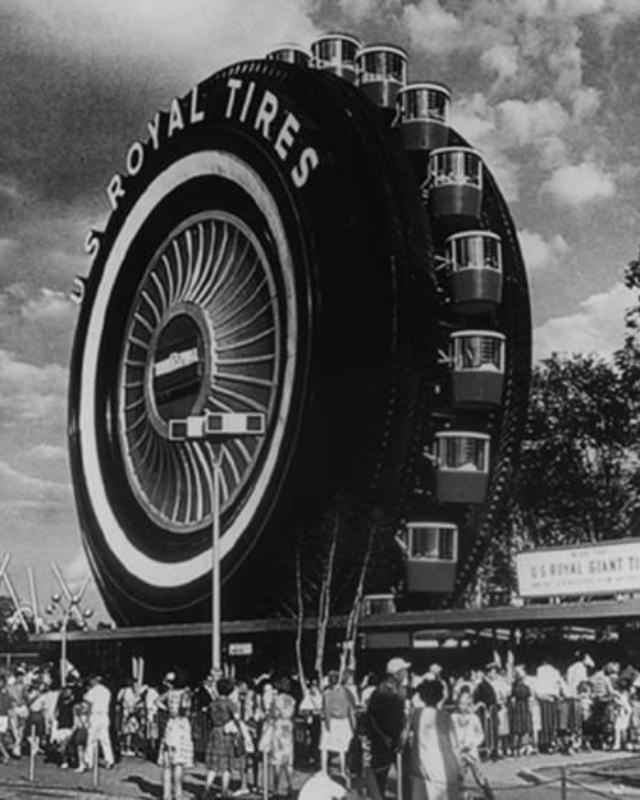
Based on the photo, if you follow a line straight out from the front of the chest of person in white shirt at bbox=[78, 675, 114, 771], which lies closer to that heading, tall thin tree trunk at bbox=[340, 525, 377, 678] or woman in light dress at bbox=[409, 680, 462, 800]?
the tall thin tree trunk

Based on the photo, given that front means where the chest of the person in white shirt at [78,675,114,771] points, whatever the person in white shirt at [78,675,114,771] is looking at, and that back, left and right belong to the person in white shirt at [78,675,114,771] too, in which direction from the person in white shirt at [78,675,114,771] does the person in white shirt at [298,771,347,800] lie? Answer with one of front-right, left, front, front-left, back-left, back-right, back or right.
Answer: back

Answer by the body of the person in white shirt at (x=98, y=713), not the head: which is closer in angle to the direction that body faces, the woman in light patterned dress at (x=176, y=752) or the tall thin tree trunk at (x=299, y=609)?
the tall thin tree trunk

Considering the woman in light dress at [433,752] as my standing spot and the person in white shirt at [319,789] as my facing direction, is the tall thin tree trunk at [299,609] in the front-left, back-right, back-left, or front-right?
back-right

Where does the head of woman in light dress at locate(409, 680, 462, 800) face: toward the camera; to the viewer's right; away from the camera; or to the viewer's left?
away from the camera

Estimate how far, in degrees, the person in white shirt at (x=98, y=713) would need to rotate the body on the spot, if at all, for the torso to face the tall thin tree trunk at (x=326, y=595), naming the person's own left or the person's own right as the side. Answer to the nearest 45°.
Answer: approximately 45° to the person's own right

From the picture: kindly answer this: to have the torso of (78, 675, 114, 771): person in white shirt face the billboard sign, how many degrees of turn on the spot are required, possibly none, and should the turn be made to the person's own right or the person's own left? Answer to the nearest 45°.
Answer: approximately 45° to the person's own right

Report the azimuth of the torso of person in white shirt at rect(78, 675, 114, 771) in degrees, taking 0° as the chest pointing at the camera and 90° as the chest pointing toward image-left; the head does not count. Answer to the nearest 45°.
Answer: approximately 180°

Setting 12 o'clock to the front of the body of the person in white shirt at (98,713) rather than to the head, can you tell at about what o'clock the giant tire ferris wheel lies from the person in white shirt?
The giant tire ferris wheel is roughly at 1 o'clock from the person in white shirt.
